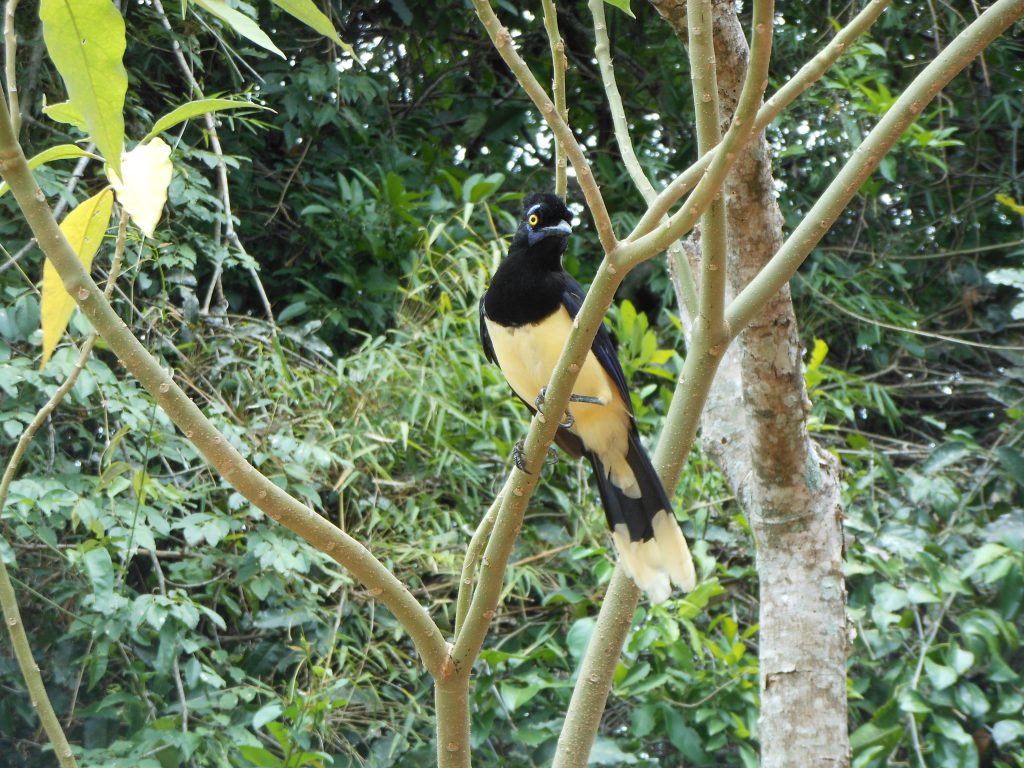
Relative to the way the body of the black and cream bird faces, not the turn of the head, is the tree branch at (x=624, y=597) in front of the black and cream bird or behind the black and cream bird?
behind

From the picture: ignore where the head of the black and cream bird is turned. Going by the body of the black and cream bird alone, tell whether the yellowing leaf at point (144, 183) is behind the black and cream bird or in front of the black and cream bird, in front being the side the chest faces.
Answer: in front

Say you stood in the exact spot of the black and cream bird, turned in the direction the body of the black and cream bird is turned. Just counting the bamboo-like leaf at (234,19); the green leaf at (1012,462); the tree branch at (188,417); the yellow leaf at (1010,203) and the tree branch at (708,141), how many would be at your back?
2

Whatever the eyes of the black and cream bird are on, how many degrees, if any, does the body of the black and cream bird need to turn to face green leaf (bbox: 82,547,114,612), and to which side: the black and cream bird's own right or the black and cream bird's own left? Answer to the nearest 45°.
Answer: approximately 45° to the black and cream bird's own right

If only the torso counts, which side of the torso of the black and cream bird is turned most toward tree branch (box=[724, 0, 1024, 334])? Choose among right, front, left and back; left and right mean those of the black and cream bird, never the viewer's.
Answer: left

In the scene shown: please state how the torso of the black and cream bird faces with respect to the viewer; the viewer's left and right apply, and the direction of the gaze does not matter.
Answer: facing the viewer and to the left of the viewer
